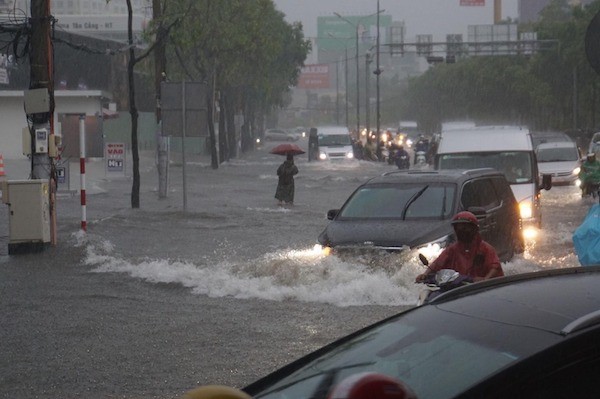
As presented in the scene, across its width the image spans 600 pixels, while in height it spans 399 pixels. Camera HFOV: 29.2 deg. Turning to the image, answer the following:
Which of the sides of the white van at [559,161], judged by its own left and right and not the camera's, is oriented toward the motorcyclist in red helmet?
front

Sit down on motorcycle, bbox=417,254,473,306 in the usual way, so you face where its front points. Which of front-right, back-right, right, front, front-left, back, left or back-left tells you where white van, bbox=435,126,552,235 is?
back-right

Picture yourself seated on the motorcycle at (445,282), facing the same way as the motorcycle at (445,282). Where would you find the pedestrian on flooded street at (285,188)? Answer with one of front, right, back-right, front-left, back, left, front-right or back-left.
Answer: back-right

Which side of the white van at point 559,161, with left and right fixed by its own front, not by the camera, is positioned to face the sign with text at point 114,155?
right

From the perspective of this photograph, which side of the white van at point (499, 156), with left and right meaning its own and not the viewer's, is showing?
front

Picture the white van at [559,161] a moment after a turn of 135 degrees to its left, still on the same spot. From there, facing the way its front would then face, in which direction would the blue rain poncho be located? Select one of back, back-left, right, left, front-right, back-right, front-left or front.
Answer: back-right

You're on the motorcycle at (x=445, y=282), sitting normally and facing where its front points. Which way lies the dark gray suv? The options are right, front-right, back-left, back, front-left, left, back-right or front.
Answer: back-right

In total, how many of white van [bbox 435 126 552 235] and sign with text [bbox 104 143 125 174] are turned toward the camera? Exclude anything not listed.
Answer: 2

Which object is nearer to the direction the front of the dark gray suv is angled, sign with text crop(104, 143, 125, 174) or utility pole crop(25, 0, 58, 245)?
the utility pole

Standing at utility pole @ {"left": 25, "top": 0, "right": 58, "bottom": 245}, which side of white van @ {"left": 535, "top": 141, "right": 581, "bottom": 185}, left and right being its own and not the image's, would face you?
front

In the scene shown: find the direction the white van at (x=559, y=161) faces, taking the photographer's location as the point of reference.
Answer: facing the viewer

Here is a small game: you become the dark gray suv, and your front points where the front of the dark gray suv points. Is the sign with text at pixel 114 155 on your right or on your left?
on your right

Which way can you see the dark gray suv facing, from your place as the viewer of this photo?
facing the viewer and to the left of the viewer

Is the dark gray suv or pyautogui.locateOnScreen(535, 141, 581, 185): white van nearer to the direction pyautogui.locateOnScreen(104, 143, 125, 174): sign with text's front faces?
the dark gray suv

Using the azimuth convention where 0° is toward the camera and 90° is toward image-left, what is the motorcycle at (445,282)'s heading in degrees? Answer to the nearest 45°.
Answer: approximately 45°

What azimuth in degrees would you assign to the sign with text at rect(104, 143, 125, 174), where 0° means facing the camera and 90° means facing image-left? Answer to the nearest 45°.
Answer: approximately 0°
